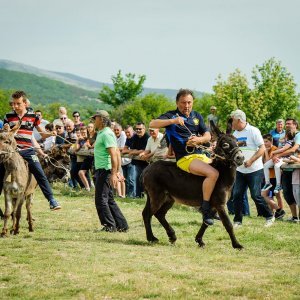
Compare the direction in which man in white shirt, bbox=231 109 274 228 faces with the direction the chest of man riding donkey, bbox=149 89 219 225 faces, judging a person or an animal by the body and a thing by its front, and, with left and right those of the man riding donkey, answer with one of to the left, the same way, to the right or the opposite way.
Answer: to the right

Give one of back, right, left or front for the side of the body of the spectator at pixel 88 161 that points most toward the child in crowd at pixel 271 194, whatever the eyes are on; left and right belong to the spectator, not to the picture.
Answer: left

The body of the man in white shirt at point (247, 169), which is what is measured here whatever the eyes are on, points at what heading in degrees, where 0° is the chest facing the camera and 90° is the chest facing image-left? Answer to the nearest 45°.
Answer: approximately 45°

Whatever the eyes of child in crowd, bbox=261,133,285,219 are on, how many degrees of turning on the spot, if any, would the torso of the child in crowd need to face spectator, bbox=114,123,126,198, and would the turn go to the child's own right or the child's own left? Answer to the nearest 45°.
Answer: approximately 90° to the child's own right
